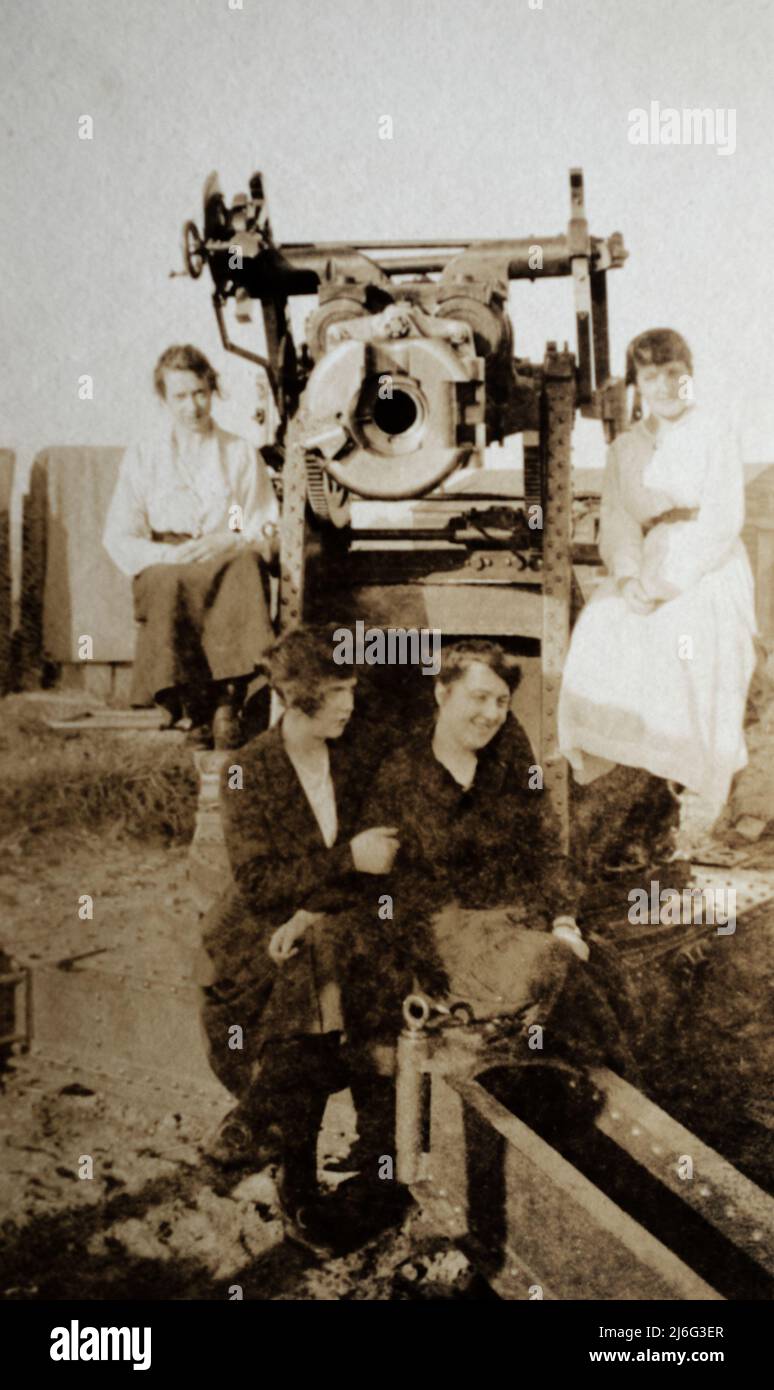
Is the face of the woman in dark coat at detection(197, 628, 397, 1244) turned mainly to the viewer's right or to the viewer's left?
to the viewer's right

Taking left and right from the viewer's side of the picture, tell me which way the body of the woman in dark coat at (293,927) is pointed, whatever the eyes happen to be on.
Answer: facing the viewer and to the right of the viewer

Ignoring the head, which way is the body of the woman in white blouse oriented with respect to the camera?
toward the camera

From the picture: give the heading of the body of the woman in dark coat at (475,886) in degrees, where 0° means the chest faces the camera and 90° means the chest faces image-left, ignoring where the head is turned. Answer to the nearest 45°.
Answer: approximately 0°

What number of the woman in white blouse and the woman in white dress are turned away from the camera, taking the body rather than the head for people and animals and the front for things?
0
